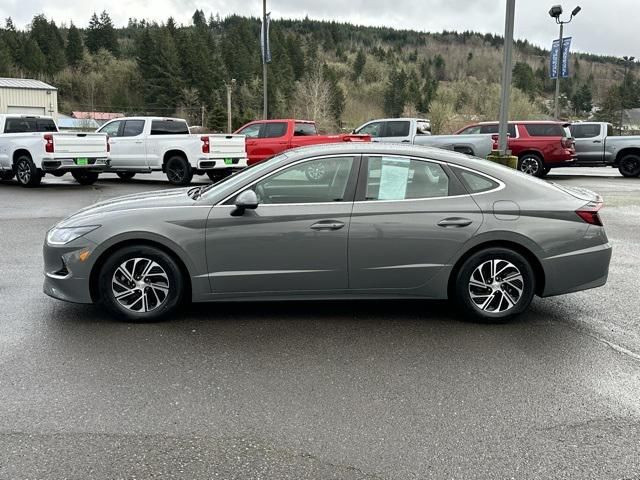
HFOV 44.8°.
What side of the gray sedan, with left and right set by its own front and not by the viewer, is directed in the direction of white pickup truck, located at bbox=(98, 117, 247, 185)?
right

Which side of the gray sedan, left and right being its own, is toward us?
left

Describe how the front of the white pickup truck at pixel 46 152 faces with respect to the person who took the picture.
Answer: facing away from the viewer and to the left of the viewer

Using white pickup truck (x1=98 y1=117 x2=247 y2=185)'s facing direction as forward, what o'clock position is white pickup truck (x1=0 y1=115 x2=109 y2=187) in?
white pickup truck (x1=0 y1=115 x2=109 y2=187) is roughly at 10 o'clock from white pickup truck (x1=98 y1=117 x2=247 y2=185).

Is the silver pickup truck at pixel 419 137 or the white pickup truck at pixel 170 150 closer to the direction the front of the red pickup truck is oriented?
the white pickup truck

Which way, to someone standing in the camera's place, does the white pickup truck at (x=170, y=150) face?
facing away from the viewer and to the left of the viewer

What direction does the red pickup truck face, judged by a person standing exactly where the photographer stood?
facing away from the viewer and to the left of the viewer

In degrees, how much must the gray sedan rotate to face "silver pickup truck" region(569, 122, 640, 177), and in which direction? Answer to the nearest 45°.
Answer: approximately 135° to its right

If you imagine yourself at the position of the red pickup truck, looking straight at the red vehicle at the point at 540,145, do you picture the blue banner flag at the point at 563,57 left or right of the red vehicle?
left
